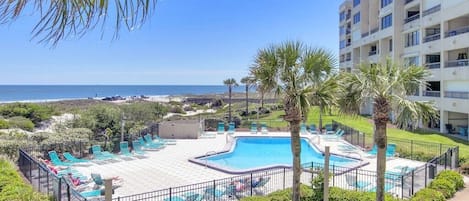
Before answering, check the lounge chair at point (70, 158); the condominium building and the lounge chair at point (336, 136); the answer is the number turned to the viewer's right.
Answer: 1

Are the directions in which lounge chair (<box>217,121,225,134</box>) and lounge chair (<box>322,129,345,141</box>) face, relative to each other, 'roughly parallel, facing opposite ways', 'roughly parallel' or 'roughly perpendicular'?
roughly perpendicular

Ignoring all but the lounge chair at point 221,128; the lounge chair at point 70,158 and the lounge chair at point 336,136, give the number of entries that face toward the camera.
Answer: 1

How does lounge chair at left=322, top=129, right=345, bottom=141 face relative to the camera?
to the viewer's left

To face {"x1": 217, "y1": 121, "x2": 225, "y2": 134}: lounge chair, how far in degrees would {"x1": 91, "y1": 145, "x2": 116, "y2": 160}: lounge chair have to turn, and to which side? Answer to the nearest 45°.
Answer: approximately 90° to its left

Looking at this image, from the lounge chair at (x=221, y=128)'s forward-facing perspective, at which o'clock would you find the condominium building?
The condominium building is roughly at 9 o'clock from the lounge chair.

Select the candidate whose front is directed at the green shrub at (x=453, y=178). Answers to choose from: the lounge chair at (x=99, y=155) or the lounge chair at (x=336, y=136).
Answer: the lounge chair at (x=99, y=155)

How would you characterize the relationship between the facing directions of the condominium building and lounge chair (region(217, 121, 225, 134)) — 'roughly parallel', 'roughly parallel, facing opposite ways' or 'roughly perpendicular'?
roughly perpendicular

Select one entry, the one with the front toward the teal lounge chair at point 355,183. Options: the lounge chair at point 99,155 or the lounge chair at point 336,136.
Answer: the lounge chair at point 99,155

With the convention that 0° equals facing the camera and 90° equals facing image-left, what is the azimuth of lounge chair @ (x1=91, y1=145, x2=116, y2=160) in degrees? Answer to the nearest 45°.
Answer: approximately 315°

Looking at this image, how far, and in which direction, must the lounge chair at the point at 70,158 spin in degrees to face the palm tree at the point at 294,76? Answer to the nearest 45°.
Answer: approximately 45° to its right

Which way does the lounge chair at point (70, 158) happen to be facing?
to the viewer's right

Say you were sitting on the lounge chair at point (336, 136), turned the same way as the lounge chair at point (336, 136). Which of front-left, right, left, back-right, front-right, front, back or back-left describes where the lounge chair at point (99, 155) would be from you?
front-left

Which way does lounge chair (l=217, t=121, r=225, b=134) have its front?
toward the camera

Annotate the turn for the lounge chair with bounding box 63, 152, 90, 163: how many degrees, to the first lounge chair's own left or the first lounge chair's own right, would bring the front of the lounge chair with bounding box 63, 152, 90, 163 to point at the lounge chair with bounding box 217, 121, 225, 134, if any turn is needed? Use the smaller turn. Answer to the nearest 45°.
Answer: approximately 45° to the first lounge chair's own left

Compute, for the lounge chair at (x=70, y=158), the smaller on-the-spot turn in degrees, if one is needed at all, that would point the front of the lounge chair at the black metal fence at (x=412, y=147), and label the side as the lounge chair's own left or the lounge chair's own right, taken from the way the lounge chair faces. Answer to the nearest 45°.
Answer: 0° — it already faces it

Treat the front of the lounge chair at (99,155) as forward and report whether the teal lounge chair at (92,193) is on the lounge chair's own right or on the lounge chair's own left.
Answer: on the lounge chair's own right
